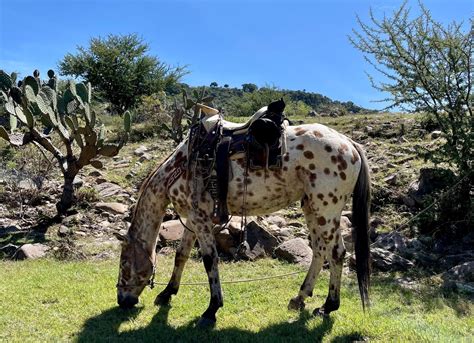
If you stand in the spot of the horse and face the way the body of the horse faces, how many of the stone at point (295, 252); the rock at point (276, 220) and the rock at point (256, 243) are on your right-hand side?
3

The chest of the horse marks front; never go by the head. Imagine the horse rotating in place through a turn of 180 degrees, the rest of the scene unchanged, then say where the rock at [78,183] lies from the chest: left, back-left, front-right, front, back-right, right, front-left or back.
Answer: back-left

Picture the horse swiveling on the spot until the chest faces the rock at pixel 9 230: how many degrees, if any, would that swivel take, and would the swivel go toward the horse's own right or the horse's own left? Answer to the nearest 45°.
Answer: approximately 45° to the horse's own right

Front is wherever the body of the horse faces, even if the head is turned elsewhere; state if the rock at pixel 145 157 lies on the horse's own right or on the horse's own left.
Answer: on the horse's own right

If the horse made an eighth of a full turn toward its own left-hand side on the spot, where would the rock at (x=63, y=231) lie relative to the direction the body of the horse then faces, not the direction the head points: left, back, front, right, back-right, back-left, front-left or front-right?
right

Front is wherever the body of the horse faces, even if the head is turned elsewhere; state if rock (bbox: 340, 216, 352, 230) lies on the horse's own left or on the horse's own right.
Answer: on the horse's own right

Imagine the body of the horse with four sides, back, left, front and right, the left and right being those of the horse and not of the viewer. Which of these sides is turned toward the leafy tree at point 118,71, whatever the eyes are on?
right

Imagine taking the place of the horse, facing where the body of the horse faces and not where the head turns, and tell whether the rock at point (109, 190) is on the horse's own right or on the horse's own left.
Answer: on the horse's own right

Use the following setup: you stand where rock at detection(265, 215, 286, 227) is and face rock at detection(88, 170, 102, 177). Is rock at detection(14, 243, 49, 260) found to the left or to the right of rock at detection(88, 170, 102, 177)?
left

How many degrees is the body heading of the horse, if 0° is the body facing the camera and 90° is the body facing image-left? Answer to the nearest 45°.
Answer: approximately 90°

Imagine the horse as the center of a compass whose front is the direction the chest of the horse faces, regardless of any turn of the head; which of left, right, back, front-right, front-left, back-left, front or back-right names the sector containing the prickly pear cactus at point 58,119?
front-right

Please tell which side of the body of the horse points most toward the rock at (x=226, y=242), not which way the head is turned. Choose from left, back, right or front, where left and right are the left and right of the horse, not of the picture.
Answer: right

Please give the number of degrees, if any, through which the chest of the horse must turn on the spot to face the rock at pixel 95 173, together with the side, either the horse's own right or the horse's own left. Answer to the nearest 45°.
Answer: approximately 45° to the horse's own right

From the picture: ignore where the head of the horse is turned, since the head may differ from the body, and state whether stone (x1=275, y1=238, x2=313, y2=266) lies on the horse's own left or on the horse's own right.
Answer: on the horse's own right

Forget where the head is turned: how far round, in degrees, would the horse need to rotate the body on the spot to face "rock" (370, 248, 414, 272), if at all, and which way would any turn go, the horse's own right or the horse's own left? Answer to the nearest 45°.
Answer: approximately 135° to the horse's own right
